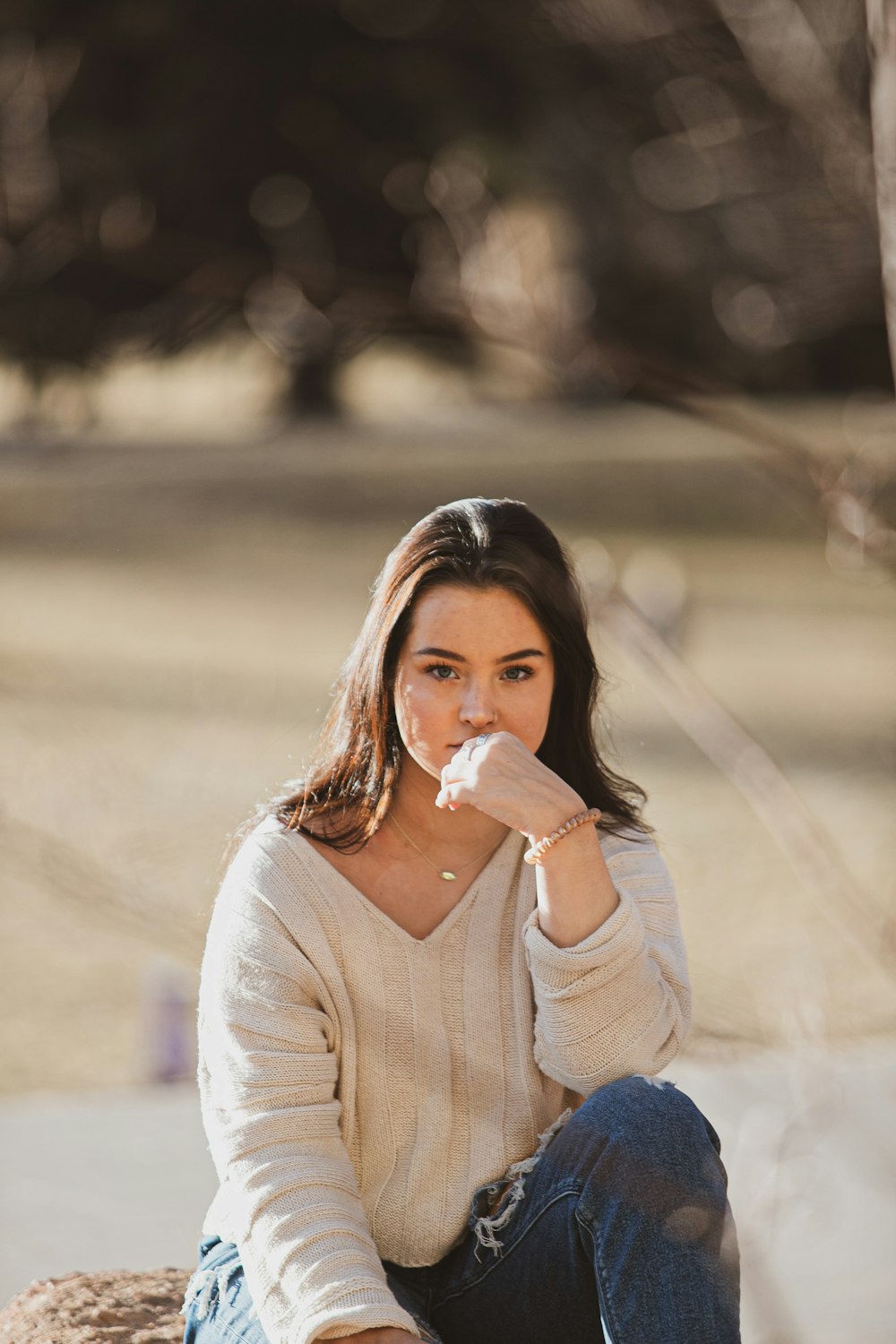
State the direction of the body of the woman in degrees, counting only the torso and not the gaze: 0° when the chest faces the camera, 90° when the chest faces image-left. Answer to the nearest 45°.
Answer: approximately 0°
